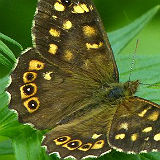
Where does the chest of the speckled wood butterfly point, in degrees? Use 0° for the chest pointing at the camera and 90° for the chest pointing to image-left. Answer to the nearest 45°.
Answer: approximately 225°

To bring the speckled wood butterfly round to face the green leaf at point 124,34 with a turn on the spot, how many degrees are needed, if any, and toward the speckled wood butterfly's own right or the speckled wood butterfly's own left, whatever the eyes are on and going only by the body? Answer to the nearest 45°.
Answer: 0° — it already faces it

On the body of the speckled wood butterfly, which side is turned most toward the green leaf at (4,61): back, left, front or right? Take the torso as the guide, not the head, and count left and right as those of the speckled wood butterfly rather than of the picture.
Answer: back

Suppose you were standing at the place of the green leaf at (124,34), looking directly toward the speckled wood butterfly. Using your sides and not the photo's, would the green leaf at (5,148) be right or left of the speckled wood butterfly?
right
